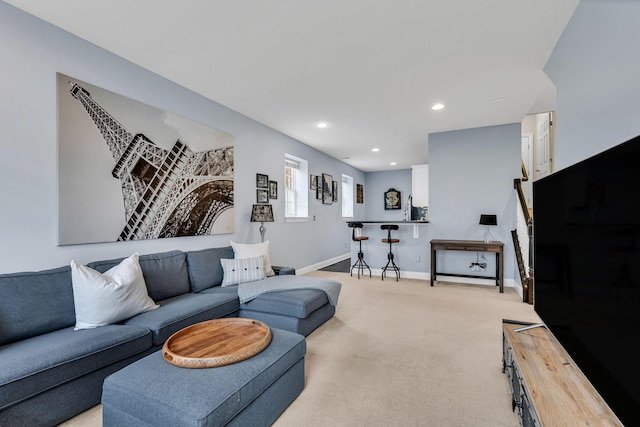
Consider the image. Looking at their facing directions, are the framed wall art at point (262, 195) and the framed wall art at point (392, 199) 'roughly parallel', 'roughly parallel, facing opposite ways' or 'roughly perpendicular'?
roughly perpendicular

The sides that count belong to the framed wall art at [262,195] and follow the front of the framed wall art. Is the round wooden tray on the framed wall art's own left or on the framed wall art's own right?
on the framed wall art's own right

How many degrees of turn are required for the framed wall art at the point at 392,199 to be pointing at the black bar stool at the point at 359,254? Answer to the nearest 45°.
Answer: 0° — it already faces it

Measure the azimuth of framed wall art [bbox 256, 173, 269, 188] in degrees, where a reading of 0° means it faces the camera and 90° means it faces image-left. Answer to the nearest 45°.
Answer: approximately 315°

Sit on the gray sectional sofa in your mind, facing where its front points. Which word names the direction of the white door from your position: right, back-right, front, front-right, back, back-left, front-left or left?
front-left

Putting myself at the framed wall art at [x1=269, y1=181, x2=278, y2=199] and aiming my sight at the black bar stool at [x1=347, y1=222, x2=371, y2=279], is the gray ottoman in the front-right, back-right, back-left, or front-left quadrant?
back-right

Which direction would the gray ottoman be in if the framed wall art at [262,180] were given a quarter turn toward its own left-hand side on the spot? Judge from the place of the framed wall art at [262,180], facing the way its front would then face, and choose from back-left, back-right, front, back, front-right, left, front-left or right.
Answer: back-right

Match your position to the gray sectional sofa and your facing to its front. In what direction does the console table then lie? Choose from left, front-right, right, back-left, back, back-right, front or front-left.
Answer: front-left

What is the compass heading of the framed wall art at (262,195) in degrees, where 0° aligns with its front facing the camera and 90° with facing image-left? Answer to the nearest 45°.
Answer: approximately 315°

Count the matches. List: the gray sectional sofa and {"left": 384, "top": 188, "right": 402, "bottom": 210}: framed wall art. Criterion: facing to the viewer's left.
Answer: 0

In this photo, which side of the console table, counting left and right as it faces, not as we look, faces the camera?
front

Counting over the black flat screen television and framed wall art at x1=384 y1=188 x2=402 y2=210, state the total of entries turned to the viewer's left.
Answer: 1

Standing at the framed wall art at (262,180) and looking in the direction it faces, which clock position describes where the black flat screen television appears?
The black flat screen television is roughly at 1 o'clock from the framed wall art.

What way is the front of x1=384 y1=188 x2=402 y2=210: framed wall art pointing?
toward the camera

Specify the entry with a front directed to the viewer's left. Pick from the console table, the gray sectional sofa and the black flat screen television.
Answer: the black flat screen television

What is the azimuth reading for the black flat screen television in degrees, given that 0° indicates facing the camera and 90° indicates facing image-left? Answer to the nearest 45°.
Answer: approximately 90°
